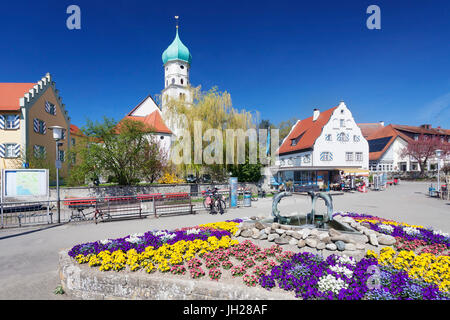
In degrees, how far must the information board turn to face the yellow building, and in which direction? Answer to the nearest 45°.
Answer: approximately 180°

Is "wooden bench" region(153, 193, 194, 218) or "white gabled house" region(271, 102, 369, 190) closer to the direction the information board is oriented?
the wooden bench

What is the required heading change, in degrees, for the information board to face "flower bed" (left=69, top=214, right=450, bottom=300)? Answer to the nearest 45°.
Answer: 0° — it already faces it

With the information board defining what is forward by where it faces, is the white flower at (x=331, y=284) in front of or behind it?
in front

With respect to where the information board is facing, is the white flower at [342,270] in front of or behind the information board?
in front

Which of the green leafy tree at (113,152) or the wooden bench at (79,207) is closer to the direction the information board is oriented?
the wooden bench

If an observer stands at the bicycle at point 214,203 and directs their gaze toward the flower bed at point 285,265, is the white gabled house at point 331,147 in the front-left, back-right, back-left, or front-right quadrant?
back-left

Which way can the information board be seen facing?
toward the camera

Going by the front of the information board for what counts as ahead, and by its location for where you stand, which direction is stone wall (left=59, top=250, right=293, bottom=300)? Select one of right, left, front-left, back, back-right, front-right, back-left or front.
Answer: front

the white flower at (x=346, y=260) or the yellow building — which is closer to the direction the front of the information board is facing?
the white flower
